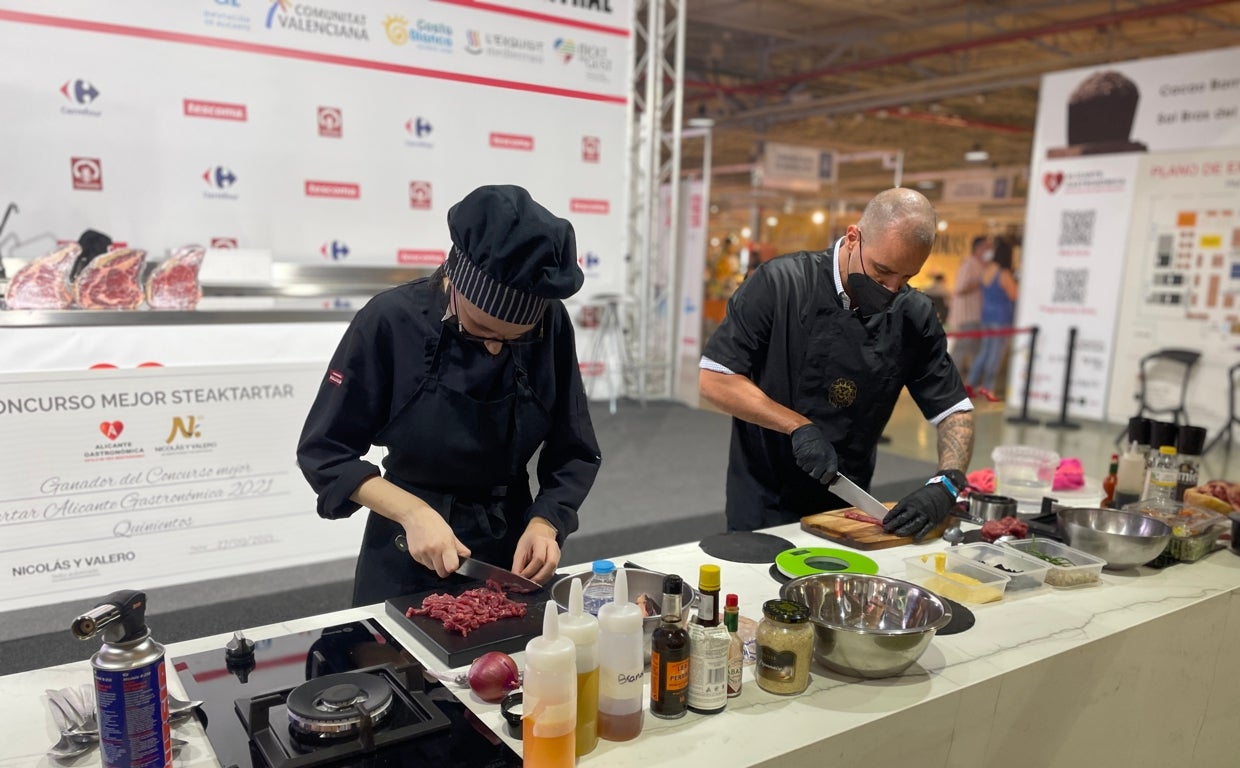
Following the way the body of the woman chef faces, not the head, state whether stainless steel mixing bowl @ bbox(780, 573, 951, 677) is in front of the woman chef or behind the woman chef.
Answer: in front

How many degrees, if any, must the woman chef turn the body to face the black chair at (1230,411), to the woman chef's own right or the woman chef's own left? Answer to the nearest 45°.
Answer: approximately 90° to the woman chef's own left

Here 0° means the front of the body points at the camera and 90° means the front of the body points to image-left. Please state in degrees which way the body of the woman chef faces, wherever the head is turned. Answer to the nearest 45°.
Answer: approximately 315°

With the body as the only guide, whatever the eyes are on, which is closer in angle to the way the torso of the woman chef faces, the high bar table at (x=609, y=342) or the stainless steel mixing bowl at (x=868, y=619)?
the stainless steel mixing bowl

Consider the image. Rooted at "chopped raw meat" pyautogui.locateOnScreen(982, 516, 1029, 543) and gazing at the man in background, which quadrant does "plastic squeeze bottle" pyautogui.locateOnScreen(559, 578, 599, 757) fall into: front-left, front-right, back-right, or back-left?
back-left

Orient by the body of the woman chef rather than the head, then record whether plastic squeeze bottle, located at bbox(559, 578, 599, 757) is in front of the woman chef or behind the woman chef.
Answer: in front

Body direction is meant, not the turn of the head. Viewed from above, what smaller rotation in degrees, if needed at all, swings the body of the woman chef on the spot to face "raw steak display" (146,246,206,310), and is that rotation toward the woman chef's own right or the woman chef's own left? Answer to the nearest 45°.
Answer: approximately 180°

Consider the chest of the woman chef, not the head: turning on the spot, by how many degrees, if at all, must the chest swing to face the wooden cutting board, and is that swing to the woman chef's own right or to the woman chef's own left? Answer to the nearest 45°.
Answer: approximately 45° to the woman chef's own left

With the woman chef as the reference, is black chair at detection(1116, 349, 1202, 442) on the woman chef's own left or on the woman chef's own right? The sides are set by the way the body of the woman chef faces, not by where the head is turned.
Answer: on the woman chef's own left

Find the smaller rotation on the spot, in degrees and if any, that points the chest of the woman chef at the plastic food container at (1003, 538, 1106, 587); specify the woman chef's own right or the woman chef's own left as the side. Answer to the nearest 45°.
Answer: approximately 45° to the woman chef's own left

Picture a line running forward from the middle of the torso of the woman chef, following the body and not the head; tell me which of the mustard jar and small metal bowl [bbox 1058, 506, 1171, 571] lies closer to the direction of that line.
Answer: the mustard jar

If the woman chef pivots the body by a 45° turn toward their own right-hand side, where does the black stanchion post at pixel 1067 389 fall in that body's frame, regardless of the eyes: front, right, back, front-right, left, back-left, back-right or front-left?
back-left

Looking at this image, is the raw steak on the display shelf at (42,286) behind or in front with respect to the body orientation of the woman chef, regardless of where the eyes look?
behind
